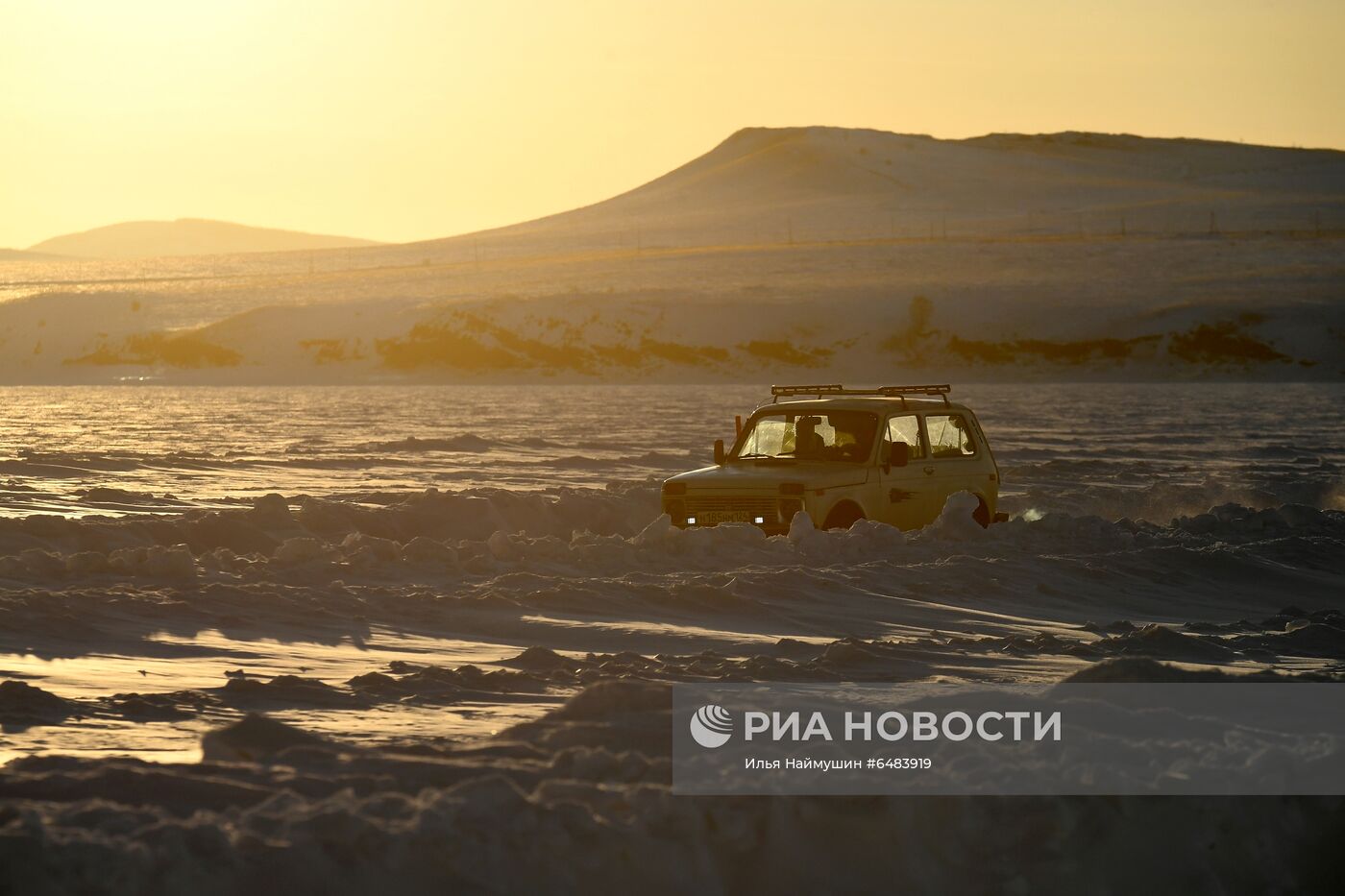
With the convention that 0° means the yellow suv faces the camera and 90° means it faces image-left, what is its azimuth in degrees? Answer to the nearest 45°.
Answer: approximately 45°
